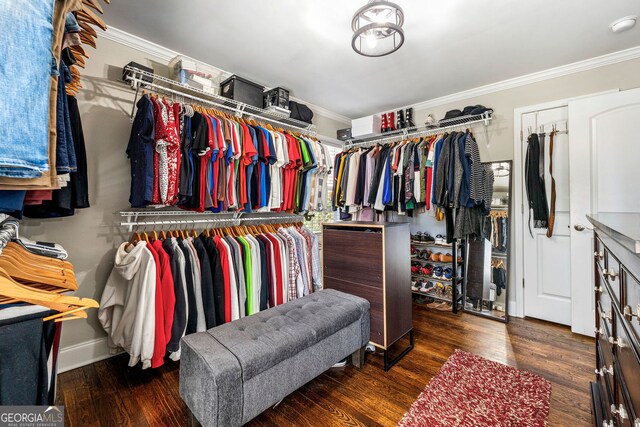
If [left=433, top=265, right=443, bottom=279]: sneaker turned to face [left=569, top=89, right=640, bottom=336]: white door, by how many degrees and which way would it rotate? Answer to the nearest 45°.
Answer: approximately 135° to its left

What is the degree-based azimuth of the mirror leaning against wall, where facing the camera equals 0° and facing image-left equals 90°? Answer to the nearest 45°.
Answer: approximately 45°

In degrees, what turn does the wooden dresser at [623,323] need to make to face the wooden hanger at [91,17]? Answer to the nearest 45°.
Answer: approximately 45° to its left

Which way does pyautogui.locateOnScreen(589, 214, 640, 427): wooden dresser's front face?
to the viewer's left

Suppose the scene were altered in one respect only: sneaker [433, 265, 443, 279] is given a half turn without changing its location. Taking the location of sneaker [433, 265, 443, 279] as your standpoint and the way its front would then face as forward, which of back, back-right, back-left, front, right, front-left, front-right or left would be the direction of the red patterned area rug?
back-right

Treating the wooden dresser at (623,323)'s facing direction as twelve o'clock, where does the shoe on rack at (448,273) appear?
The shoe on rack is roughly at 2 o'clock from the wooden dresser.

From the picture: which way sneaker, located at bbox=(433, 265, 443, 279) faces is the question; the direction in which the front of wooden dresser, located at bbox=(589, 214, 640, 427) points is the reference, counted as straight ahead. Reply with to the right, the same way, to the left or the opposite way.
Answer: to the left

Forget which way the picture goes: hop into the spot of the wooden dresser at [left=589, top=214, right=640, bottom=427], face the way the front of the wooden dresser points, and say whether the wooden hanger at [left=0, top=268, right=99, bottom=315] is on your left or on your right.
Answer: on your left

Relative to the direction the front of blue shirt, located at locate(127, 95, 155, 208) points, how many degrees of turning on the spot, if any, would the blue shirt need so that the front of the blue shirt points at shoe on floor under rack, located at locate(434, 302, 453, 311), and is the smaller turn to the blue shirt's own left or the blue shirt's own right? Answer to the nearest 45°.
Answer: approximately 135° to the blue shirt's own left
